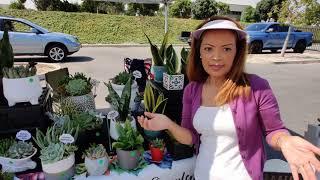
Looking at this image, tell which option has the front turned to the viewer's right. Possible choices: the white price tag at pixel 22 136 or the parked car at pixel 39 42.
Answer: the parked car

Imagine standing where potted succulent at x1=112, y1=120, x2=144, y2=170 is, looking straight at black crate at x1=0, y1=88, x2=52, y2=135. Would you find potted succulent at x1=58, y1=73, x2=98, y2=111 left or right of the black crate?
right

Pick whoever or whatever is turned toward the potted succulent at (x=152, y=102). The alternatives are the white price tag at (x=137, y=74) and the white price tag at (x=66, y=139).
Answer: the white price tag at (x=137, y=74)

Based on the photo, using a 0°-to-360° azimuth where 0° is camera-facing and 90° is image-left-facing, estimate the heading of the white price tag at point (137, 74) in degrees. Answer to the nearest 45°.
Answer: approximately 0°

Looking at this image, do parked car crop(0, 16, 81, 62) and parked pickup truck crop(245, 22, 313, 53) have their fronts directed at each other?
yes

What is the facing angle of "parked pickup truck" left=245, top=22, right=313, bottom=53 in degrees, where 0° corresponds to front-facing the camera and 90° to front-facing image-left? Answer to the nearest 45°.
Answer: approximately 45°

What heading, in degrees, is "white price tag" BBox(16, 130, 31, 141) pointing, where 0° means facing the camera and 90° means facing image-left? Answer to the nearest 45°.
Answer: approximately 0°

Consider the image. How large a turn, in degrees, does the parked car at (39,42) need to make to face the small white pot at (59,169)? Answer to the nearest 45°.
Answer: approximately 90° to its right

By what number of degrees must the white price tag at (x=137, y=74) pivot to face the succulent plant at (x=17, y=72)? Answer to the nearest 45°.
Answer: approximately 45° to its right

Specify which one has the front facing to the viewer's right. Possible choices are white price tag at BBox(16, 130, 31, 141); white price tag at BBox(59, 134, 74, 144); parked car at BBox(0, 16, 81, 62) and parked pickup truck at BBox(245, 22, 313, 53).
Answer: parked car at BBox(0, 16, 81, 62)

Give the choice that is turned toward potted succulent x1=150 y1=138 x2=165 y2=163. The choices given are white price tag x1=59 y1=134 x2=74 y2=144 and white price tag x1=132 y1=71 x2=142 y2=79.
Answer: white price tag x1=132 y1=71 x2=142 y2=79

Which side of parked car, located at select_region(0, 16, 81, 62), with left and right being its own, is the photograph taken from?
right

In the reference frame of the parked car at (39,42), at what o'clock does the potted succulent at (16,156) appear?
The potted succulent is roughly at 3 o'clock from the parked car.
